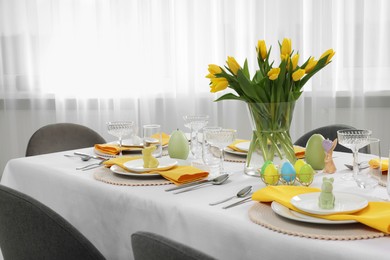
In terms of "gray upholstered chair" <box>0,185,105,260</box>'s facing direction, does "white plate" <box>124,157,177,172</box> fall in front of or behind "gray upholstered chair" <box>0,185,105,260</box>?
in front

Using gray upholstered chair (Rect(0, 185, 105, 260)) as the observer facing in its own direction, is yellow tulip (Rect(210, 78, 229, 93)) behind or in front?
in front

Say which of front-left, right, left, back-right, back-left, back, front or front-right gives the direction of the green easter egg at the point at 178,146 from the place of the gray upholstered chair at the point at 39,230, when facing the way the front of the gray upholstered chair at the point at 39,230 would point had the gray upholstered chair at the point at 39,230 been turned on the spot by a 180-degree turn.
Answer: back

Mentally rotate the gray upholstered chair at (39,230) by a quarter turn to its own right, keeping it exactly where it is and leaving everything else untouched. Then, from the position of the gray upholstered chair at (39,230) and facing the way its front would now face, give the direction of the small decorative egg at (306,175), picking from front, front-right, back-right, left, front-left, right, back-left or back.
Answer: front-left

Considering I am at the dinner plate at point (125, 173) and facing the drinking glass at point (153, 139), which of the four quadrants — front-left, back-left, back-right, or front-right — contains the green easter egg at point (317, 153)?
front-right

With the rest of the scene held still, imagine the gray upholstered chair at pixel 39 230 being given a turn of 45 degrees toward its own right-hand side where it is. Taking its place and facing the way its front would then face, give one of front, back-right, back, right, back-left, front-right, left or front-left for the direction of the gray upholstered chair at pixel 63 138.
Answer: left

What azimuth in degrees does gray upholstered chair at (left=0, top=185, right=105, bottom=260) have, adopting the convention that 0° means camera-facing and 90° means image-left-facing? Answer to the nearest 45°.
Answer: approximately 225°

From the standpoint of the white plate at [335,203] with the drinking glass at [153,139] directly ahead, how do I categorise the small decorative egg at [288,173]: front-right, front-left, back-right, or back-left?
front-right

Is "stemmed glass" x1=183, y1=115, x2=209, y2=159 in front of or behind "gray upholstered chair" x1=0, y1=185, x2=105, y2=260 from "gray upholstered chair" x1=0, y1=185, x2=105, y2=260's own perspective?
in front

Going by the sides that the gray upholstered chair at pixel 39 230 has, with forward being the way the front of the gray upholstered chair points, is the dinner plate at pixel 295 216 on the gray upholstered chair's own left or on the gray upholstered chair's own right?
on the gray upholstered chair's own right

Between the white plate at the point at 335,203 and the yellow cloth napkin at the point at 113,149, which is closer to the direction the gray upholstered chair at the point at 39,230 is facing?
the yellow cloth napkin

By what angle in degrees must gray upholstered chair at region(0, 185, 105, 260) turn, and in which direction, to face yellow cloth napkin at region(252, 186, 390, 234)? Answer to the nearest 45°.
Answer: approximately 90° to its right

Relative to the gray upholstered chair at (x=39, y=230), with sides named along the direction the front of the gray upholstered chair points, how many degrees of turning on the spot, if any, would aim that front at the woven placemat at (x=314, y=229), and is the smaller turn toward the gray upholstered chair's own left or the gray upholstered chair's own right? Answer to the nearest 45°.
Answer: approximately 90° to the gray upholstered chair's own right
